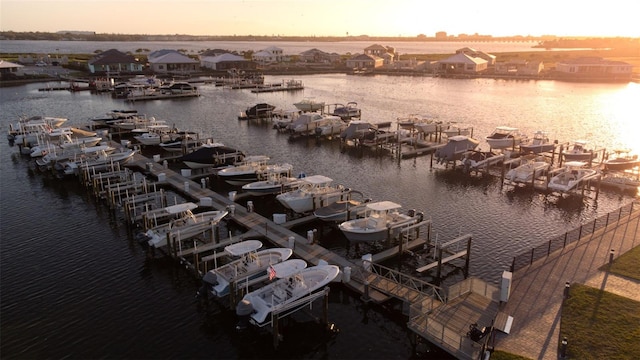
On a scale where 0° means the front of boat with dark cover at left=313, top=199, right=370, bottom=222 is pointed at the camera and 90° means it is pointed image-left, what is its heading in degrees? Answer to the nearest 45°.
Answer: approximately 45°

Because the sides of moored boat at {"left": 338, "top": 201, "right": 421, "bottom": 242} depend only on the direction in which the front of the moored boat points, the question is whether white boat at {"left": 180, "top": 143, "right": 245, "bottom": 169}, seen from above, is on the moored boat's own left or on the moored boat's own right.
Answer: on the moored boat's own right

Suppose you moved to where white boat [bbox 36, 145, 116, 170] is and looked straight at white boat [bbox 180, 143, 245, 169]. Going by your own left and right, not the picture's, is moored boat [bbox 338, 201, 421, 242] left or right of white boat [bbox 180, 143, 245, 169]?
right

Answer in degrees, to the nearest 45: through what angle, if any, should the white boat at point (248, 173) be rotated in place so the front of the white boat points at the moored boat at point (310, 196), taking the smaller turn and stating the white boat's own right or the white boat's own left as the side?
approximately 90° to the white boat's own left
